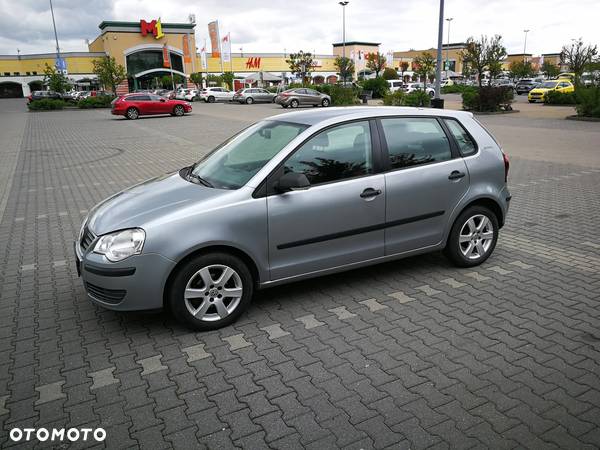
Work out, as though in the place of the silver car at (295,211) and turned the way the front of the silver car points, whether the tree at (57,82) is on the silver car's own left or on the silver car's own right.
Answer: on the silver car's own right

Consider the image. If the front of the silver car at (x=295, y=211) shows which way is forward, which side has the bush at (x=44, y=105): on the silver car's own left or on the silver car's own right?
on the silver car's own right

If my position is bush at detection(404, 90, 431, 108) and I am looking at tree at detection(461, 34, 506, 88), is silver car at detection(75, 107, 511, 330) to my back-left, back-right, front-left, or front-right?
back-right

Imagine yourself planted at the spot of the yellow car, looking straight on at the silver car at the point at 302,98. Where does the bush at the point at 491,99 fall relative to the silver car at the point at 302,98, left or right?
left

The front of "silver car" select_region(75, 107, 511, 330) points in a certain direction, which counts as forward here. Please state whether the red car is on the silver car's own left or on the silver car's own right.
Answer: on the silver car's own right

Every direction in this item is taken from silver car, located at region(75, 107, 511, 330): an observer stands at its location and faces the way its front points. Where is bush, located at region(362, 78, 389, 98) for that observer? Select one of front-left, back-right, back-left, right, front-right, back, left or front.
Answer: back-right

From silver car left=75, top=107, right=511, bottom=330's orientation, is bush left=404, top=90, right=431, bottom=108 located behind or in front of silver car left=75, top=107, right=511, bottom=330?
behind

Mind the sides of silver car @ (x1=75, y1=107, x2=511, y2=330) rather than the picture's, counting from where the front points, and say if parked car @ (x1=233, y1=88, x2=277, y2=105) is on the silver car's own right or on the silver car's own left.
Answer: on the silver car's own right

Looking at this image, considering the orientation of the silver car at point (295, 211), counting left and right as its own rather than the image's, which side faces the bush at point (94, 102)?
right

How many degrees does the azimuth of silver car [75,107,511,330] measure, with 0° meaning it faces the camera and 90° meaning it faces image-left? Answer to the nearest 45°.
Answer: approximately 45°

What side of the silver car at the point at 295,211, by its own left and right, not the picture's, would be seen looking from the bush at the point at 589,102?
back

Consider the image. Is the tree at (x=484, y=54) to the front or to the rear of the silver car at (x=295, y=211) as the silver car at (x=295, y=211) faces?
to the rear
